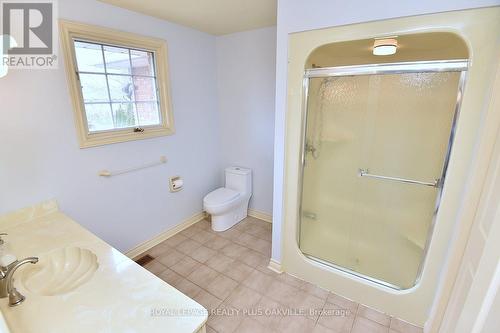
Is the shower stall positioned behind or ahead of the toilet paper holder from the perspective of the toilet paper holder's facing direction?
ahead

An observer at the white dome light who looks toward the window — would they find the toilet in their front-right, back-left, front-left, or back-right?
front-right

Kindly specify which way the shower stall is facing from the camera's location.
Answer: facing the viewer and to the left of the viewer

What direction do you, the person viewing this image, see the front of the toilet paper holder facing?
facing the viewer and to the right of the viewer

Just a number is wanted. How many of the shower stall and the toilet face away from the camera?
0

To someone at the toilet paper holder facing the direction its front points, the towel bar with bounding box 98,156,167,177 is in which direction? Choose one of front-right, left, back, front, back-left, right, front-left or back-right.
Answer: right

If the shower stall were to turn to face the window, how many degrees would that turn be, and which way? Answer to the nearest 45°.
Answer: approximately 90° to its right

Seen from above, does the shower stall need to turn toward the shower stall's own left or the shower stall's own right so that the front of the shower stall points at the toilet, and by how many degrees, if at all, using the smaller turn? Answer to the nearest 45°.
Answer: approximately 45° to the shower stall's own right

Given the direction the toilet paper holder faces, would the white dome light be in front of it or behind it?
in front

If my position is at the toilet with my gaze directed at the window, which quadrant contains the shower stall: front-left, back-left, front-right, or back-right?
back-left
